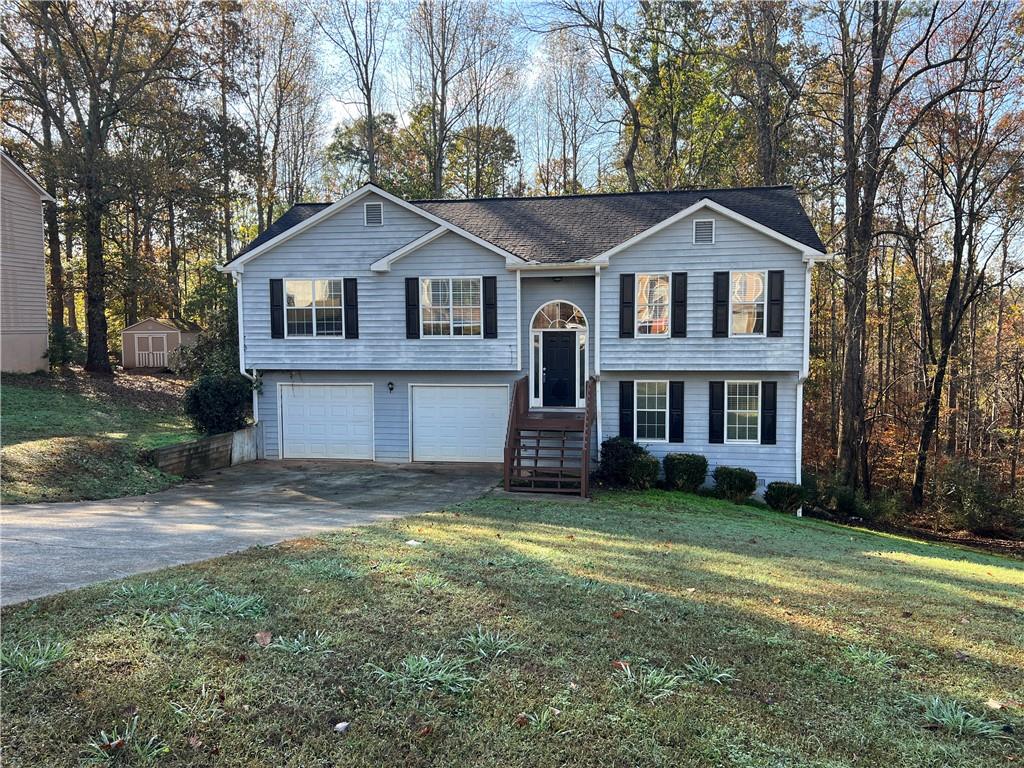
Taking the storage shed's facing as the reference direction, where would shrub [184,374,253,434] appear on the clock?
The shrub is roughly at 12 o'clock from the storage shed.

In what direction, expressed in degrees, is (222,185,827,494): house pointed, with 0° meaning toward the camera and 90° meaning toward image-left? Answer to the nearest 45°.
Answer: approximately 0°

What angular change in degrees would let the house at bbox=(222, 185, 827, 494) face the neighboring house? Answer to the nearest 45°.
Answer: approximately 90° to its right

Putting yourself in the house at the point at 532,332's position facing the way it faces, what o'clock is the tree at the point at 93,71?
The tree is roughly at 4 o'clock from the house.

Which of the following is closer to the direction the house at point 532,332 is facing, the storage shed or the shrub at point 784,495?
the shrub

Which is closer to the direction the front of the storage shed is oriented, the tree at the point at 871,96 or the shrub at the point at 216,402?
the shrub

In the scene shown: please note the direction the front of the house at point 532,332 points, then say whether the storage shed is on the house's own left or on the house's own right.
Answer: on the house's own right

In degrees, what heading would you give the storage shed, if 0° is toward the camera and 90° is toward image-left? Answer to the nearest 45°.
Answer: approximately 0°

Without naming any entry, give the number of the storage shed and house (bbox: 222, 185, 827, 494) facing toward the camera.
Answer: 2
